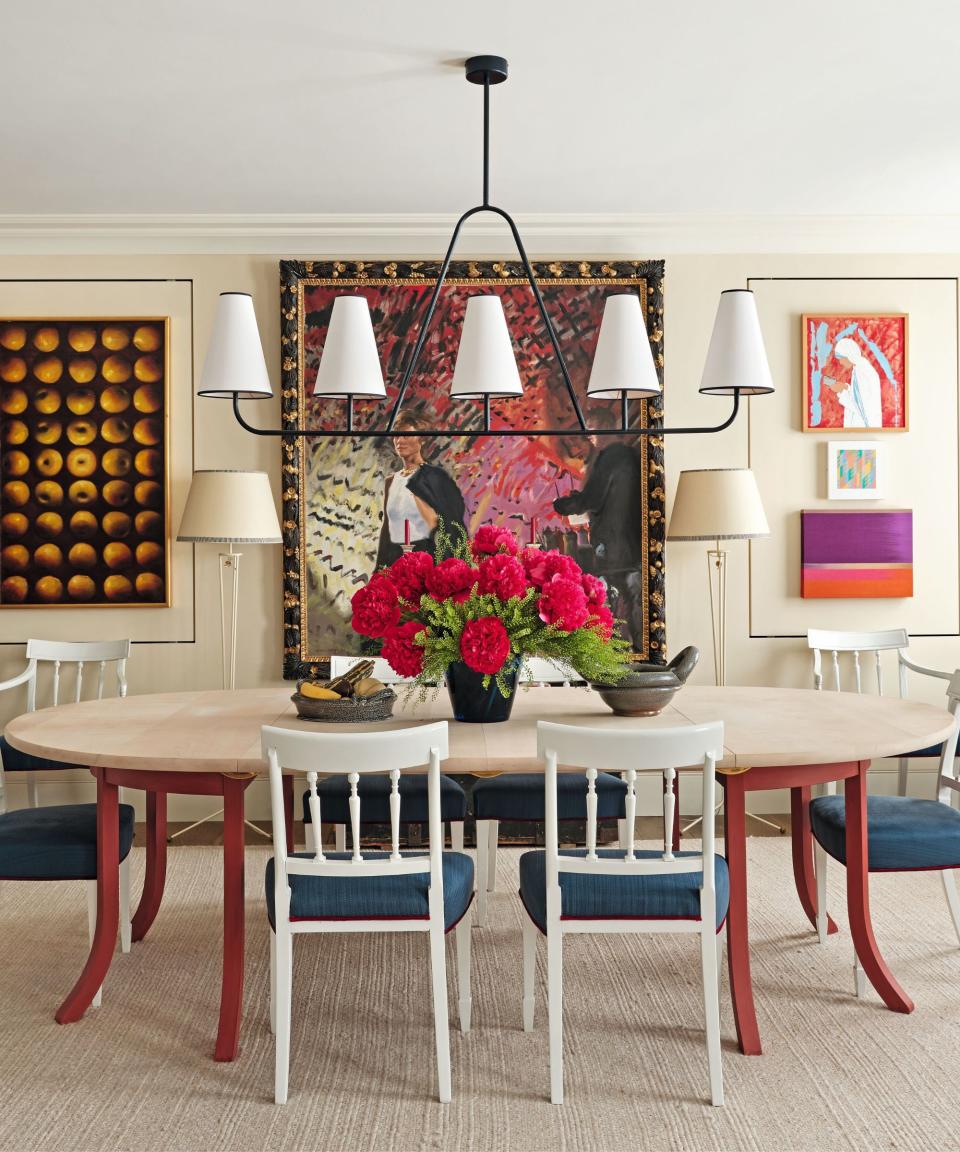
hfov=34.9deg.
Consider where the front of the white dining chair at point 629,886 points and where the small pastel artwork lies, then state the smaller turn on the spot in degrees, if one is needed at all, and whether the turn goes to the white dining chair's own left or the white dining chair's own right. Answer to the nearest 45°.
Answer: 0° — it already faces it

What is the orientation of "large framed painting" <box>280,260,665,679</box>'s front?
toward the camera

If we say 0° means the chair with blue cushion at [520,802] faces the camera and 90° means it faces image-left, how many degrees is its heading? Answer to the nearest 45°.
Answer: approximately 0°

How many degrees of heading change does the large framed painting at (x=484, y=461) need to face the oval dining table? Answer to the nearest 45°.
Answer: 0° — it already faces it

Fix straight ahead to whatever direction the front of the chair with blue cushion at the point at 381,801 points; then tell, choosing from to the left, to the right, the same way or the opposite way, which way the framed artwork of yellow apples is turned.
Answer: the same way

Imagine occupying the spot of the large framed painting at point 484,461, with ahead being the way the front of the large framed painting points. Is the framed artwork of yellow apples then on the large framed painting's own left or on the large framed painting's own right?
on the large framed painting's own right

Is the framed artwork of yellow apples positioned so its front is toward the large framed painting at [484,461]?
no

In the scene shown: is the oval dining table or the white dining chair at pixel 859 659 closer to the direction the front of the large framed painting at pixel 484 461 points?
the oval dining table

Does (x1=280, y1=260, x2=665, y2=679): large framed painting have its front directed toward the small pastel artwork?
no

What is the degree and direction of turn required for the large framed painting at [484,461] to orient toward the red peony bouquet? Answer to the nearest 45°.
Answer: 0° — it already faces it

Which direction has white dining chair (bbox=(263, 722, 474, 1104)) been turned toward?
away from the camera

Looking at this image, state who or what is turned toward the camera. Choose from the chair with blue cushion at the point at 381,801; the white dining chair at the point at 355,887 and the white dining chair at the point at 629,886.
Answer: the chair with blue cushion

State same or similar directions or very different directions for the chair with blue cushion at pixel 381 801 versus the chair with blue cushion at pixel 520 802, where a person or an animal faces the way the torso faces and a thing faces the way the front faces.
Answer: same or similar directions

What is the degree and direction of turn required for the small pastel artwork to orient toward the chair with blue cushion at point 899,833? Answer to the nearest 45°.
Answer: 0° — it already faces it

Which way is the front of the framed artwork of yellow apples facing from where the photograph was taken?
facing the viewer

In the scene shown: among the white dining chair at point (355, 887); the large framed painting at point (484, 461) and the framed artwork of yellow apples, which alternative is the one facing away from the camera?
the white dining chair

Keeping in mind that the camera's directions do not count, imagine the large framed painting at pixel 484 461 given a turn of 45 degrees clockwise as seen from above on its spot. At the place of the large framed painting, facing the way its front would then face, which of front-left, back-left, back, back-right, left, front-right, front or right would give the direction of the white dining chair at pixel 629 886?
front-left

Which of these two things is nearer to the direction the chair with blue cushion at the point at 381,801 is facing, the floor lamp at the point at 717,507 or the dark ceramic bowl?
the dark ceramic bowl

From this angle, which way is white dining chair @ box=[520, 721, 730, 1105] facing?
away from the camera

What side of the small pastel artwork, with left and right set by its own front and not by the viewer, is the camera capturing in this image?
front

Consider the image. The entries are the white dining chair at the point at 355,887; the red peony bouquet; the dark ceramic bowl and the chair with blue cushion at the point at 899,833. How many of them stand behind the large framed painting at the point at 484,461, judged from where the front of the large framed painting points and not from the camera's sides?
0
